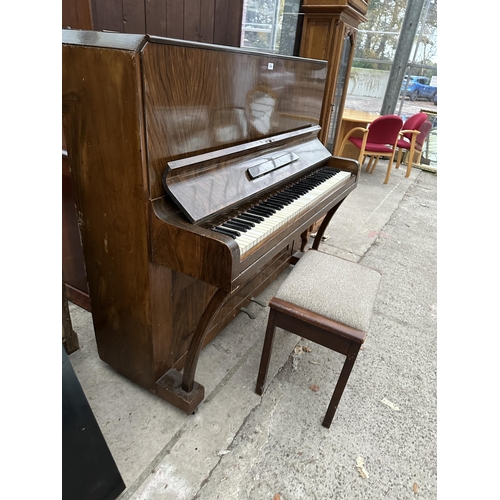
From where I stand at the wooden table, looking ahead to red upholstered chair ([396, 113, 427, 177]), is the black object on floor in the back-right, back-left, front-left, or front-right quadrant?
back-right

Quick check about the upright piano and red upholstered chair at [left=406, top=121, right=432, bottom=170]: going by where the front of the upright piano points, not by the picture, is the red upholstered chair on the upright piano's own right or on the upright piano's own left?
on the upright piano's own left

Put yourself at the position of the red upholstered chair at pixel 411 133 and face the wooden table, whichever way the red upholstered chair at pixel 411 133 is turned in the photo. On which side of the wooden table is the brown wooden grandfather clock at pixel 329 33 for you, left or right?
left

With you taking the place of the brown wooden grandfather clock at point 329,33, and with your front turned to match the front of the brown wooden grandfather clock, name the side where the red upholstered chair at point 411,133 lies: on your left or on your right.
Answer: on your left
